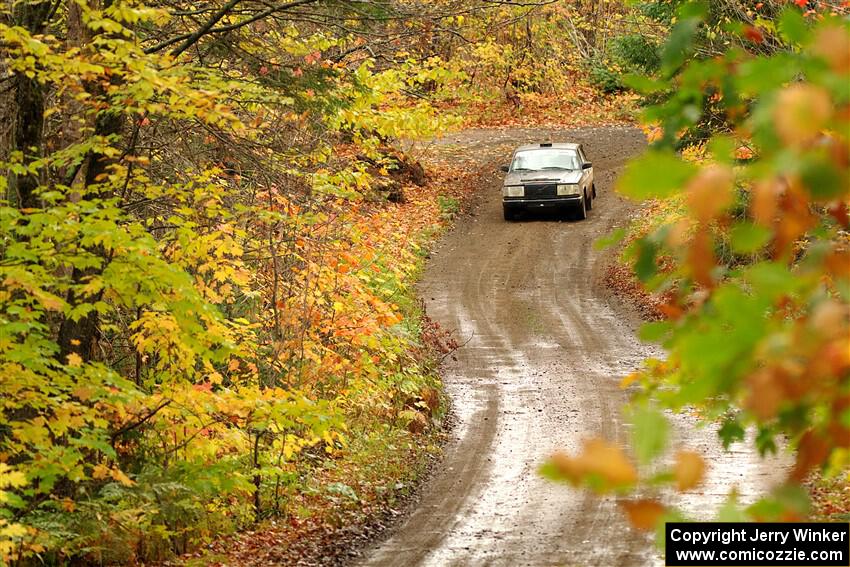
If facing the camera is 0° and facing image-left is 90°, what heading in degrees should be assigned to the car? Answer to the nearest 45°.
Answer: approximately 0°
